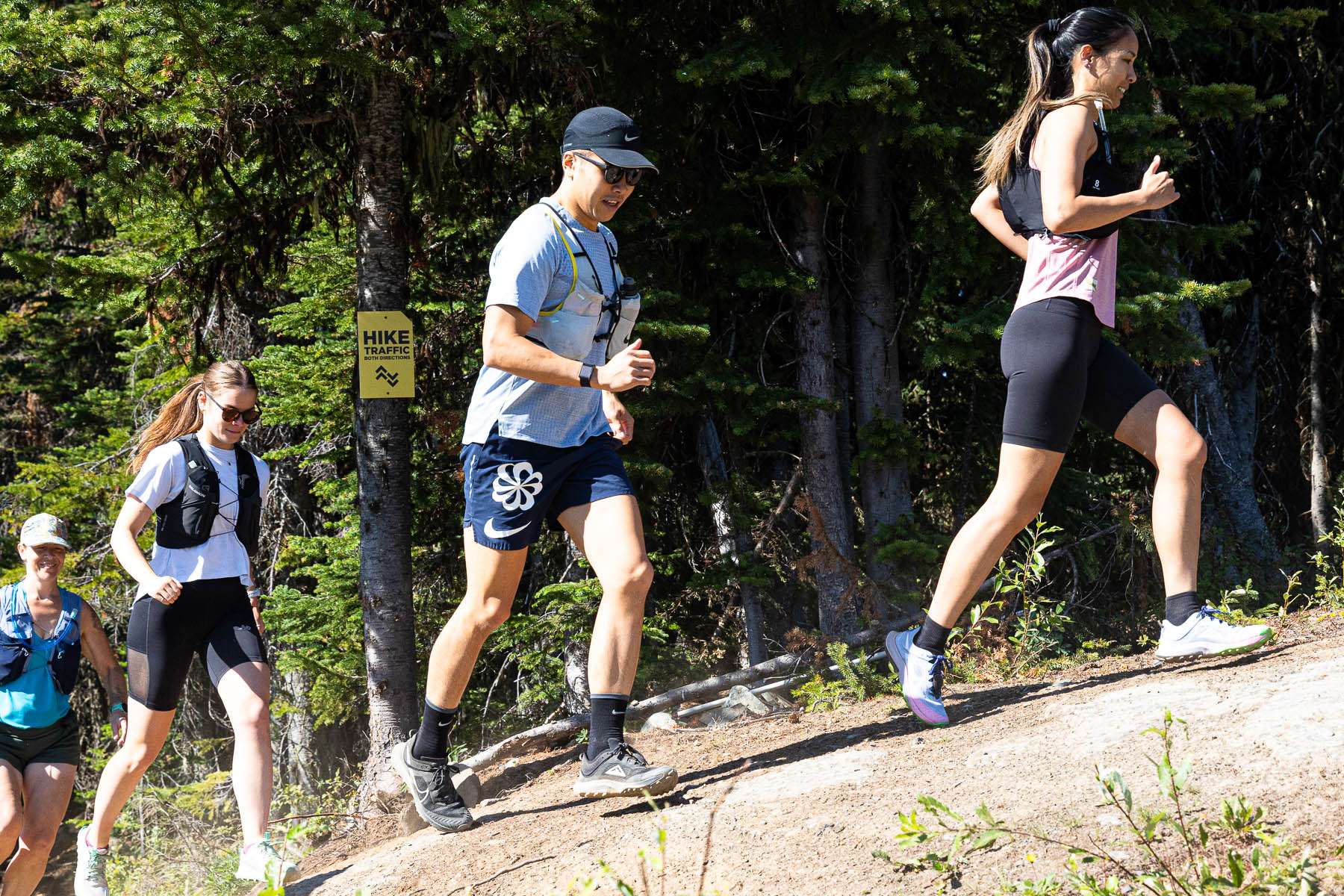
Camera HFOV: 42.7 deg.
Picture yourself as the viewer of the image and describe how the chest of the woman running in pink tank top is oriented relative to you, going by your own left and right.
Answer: facing to the right of the viewer

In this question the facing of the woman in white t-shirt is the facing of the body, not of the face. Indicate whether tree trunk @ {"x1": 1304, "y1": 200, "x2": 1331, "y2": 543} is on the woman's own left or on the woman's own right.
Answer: on the woman's own left

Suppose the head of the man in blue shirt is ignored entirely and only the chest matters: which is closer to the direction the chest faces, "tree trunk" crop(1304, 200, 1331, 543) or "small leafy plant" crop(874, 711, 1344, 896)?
the small leafy plant

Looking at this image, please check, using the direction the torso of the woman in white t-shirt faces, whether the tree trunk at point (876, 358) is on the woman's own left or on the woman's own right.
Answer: on the woman's own left

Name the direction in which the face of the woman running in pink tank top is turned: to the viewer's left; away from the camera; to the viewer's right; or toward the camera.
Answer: to the viewer's right

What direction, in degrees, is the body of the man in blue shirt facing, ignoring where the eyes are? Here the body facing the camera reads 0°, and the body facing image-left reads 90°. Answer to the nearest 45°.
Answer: approximately 315°

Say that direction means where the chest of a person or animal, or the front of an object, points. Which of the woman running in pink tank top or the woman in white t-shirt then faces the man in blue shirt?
the woman in white t-shirt
